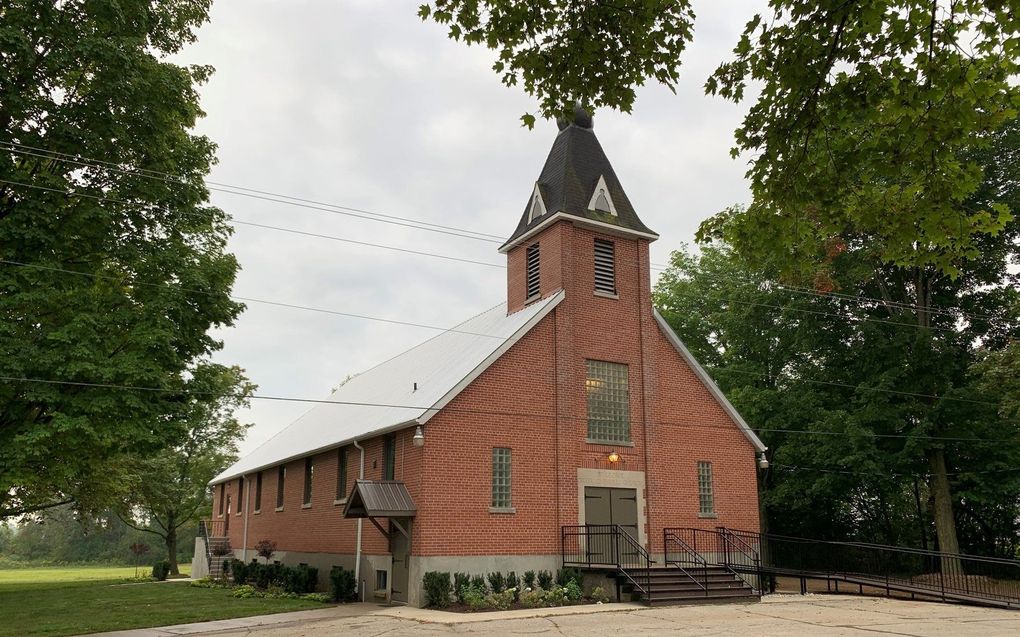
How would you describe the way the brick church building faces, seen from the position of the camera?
facing the viewer and to the right of the viewer

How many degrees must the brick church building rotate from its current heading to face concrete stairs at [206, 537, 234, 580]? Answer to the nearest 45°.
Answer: approximately 180°

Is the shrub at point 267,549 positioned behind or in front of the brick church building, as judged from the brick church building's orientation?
behind

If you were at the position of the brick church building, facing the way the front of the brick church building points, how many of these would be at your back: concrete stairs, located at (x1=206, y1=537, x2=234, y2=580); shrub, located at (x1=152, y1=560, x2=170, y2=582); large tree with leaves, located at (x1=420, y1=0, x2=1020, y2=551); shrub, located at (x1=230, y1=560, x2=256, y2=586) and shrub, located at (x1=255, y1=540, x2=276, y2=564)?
4

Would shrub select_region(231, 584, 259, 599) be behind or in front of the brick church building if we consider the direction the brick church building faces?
behind

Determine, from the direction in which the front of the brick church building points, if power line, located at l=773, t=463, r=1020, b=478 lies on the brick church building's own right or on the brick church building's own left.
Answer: on the brick church building's own left

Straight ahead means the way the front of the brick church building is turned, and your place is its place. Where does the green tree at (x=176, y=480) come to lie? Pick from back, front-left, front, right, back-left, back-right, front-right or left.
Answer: back
